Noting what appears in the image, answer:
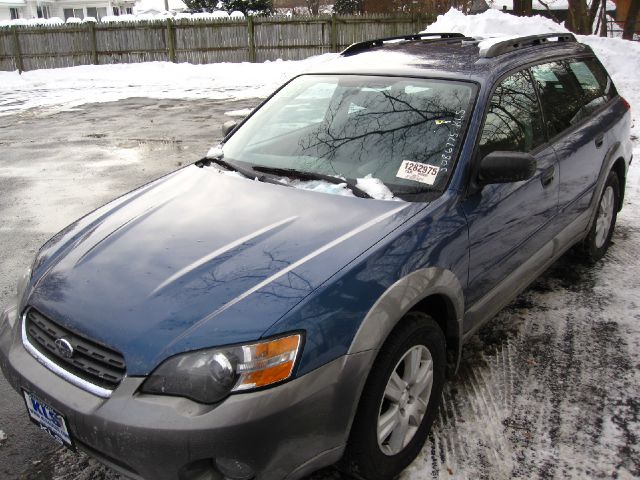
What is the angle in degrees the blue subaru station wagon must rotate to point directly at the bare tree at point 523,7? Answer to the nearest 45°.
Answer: approximately 135° to its right

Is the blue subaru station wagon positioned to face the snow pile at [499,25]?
no

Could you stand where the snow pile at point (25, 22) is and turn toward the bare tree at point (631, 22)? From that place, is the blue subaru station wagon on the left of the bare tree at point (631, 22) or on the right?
right

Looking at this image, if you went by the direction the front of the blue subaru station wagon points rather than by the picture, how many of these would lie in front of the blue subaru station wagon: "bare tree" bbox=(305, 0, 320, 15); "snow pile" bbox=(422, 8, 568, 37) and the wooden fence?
0

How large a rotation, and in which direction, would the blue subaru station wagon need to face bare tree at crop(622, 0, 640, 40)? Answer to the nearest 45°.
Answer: approximately 180°

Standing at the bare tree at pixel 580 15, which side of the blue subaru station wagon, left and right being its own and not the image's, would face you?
back

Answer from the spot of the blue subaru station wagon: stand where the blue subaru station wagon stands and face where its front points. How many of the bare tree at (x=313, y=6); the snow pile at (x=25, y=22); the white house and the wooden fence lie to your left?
0

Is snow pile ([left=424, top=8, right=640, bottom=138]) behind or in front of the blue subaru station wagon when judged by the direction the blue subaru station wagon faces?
behind

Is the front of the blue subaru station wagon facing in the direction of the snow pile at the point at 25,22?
no

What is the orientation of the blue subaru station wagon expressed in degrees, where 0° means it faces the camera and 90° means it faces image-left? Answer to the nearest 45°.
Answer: approximately 45°

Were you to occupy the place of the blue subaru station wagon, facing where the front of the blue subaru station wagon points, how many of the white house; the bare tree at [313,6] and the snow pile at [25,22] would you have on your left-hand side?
0

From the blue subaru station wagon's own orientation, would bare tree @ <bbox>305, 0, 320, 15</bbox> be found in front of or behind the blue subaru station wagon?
behind

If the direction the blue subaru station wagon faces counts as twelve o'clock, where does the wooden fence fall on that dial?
The wooden fence is roughly at 4 o'clock from the blue subaru station wagon.

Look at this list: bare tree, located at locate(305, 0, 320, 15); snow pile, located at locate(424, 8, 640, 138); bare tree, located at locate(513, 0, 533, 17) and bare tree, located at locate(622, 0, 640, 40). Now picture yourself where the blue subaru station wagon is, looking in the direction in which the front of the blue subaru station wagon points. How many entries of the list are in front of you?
0
